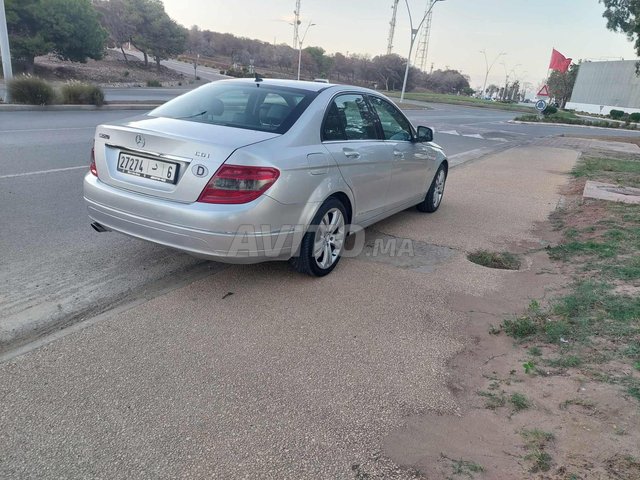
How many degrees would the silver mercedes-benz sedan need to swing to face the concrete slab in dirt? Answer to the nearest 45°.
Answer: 0° — it already faces it

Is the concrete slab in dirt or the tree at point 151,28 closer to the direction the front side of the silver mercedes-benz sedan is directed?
the concrete slab in dirt

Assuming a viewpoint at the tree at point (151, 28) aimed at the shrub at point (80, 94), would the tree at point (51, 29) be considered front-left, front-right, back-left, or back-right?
front-right

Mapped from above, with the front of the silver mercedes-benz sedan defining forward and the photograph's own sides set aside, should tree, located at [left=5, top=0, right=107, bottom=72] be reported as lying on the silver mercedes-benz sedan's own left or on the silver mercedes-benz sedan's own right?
on the silver mercedes-benz sedan's own left

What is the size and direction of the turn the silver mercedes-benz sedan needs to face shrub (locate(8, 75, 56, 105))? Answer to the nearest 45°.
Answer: approximately 90° to its left

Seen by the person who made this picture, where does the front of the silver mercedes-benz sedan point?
facing away from the viewer and to the right of the viewer

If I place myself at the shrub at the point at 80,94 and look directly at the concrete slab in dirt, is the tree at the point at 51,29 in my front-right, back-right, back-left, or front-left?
back-left

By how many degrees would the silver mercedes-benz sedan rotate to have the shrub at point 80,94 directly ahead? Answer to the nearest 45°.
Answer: approximately 90° to its left
